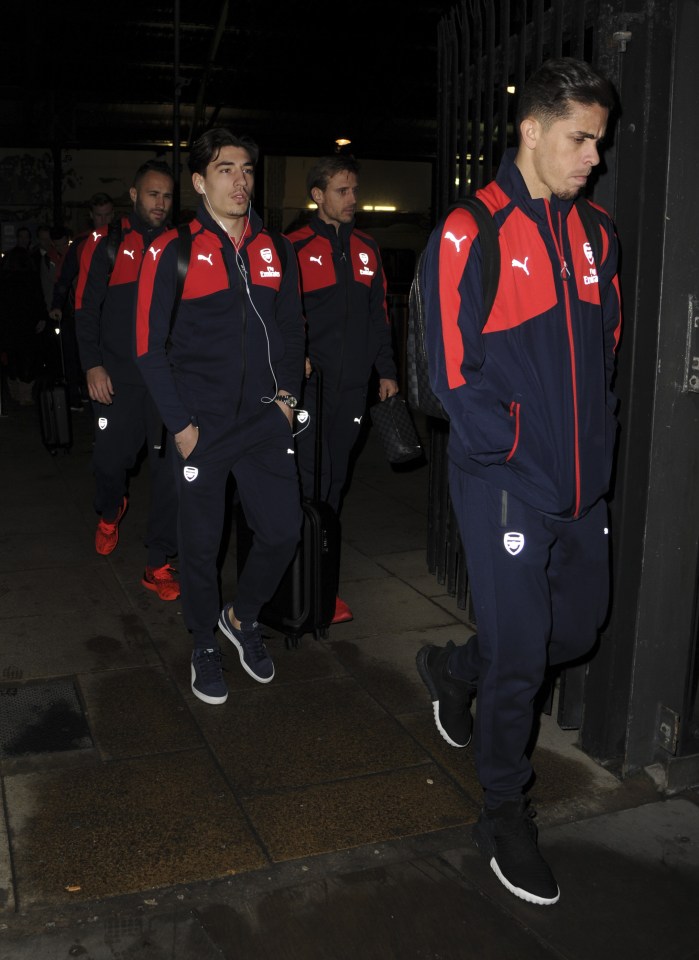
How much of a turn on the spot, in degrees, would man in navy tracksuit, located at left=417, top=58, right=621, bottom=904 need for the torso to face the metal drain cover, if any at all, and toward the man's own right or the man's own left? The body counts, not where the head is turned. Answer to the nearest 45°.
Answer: approximately 135° to the man's own right

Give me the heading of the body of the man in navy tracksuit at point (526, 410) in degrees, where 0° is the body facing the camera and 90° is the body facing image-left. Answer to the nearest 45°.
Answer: approximately 315°

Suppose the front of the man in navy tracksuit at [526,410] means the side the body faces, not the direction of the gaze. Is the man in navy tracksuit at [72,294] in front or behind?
behind

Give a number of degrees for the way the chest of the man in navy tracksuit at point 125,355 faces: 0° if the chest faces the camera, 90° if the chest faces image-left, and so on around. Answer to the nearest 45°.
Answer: approximately 315°

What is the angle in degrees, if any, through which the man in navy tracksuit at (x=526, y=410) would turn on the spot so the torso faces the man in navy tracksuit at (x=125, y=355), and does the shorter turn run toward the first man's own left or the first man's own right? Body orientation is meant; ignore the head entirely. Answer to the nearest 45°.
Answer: approximately 180°

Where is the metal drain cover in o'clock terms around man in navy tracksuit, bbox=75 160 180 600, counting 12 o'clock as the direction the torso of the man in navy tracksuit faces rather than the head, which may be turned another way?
The metal drain cover is roughly at 2 o'clock from the man in navy tracksuit.

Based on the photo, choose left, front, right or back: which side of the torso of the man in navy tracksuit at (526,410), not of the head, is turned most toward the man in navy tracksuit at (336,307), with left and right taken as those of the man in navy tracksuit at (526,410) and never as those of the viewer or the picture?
back

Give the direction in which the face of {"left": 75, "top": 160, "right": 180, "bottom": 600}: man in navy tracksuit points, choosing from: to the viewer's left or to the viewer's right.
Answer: to the viewer's right
